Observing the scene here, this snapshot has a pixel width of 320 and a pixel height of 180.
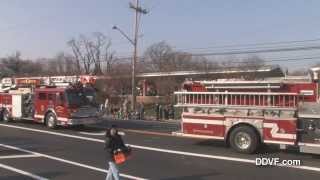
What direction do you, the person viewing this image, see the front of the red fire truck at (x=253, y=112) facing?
facing to the right of the viewer

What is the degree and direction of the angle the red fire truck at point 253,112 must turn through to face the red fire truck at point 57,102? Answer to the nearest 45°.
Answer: approximately 135° to its left
